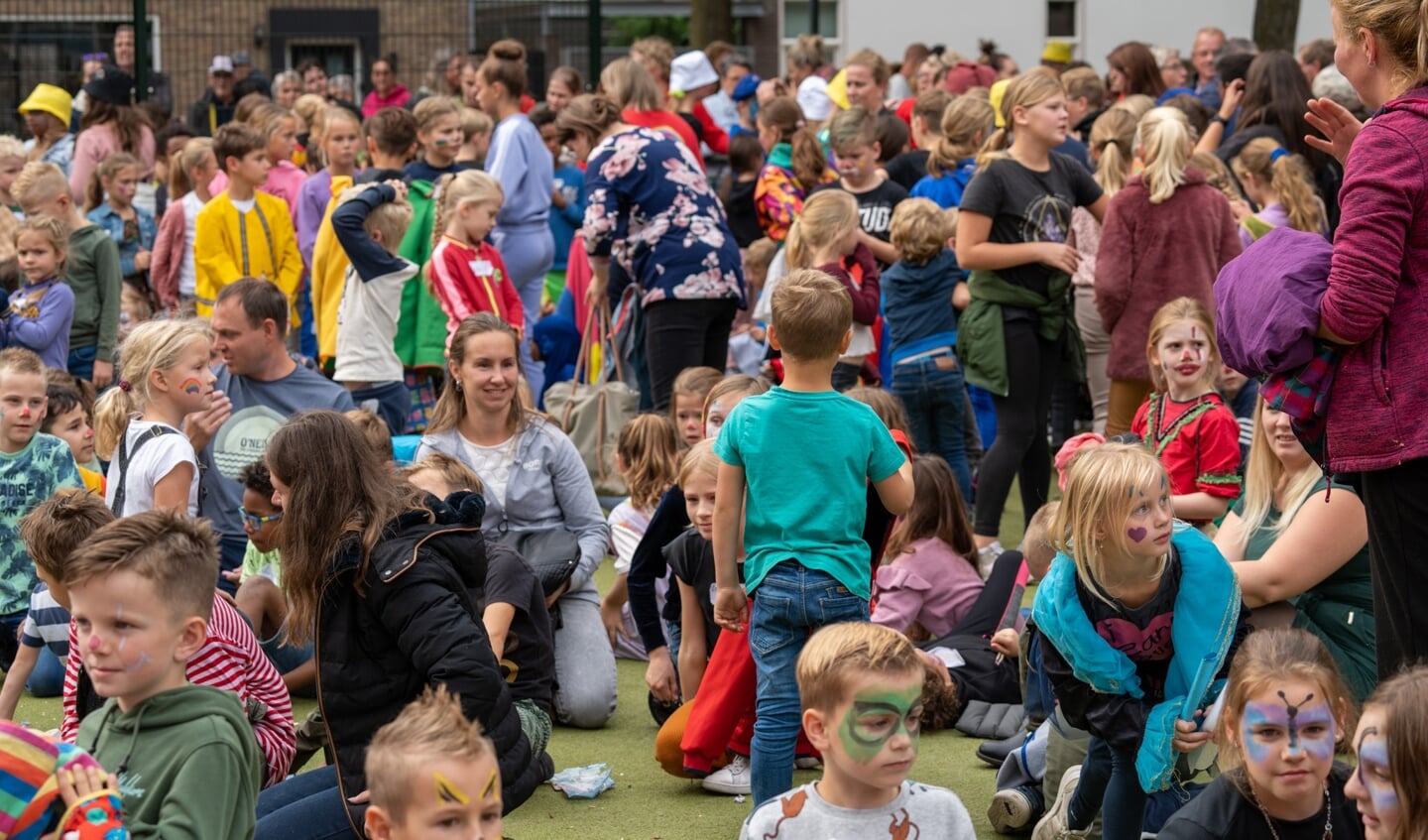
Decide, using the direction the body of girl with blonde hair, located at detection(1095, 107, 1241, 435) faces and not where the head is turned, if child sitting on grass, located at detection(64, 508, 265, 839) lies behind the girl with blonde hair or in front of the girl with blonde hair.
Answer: behind

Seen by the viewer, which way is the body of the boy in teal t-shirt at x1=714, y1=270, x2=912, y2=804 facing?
away from the camera

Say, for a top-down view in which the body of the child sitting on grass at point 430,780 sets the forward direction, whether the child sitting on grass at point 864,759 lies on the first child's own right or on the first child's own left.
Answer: on the first child's own left

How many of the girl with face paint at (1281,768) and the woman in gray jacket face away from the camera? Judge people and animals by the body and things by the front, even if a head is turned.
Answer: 0

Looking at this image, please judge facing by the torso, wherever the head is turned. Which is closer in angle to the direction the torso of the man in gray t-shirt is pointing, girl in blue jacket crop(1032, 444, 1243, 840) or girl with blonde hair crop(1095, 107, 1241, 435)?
the girl in blue jacket

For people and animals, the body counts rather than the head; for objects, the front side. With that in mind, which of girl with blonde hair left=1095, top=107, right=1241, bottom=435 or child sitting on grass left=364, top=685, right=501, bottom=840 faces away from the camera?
the girl with blonde hair

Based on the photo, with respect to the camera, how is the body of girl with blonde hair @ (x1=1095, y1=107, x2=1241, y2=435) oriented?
away from the camera

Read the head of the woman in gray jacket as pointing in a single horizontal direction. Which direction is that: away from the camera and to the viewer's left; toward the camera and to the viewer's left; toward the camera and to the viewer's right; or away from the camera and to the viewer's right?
toward the camera and to the viewer's right

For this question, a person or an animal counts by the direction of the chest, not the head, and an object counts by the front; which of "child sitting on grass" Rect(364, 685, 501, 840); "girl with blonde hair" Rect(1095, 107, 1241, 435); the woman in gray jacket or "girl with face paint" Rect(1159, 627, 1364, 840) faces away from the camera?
the girl with blonde hair

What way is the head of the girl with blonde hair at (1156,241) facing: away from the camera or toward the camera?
away from the camera

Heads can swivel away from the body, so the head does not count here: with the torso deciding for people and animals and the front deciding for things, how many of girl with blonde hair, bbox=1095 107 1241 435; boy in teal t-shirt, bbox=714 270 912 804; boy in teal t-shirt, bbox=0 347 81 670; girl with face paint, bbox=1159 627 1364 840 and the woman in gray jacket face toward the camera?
3
